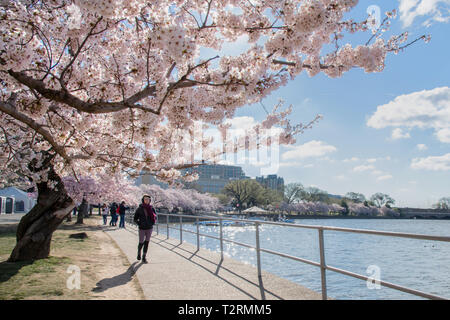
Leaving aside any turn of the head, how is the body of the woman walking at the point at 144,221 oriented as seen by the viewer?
toward the camera
